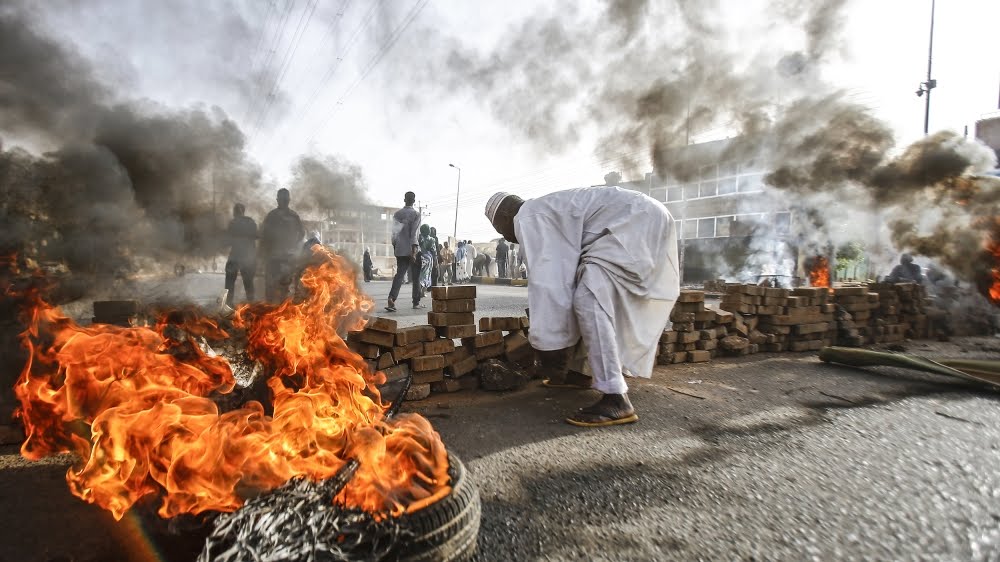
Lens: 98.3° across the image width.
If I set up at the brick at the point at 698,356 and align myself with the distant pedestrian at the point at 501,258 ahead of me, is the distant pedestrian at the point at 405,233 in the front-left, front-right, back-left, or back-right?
front-left

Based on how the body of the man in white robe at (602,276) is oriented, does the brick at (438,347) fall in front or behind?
in front

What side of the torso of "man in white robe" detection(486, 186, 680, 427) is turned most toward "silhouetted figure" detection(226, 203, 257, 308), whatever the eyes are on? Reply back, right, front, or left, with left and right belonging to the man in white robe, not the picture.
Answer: front

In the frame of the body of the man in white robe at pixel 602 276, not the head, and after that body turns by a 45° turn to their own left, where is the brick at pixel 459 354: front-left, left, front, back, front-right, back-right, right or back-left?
front-right

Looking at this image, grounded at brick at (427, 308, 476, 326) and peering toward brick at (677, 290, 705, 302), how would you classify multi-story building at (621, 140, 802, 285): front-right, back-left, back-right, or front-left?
front-left

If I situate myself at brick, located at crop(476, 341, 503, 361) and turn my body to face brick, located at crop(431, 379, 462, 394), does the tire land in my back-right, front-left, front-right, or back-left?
front-left

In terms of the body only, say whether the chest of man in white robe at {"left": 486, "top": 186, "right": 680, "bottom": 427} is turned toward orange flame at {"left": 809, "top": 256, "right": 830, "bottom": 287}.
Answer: no

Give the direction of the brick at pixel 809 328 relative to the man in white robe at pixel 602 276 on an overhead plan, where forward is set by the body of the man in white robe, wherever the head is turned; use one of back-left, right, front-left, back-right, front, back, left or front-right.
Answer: back-right

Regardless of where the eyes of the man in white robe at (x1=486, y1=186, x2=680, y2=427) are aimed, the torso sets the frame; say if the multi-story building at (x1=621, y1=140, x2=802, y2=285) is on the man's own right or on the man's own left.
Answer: on the man's own right

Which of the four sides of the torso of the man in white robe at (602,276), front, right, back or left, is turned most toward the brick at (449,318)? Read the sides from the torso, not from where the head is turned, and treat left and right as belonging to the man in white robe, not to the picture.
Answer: front

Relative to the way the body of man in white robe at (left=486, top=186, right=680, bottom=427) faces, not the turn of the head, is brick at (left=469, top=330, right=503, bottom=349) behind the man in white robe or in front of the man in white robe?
in front

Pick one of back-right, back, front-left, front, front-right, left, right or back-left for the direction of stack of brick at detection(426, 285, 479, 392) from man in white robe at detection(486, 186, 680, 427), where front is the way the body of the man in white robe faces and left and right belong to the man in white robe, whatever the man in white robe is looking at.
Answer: front

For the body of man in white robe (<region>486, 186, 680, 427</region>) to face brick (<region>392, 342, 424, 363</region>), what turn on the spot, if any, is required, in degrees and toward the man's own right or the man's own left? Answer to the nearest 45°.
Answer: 0° — they already face it

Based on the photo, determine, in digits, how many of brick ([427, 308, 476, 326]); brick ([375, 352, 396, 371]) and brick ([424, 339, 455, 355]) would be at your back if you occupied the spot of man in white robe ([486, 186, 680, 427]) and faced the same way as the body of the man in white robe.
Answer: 0

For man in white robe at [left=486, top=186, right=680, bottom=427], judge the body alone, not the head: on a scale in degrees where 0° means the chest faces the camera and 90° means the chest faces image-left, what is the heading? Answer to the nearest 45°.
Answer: approximately 90°

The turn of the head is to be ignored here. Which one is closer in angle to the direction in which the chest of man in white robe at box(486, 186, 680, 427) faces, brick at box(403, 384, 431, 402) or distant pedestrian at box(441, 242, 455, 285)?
the brick

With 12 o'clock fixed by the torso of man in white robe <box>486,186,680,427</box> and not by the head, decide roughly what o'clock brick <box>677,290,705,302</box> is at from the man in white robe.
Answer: The brick is roughly at 4 o'clock from the man in white robe.

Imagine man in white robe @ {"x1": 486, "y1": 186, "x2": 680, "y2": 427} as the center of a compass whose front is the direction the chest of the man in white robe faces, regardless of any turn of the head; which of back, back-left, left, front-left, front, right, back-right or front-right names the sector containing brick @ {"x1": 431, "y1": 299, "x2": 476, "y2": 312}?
front
